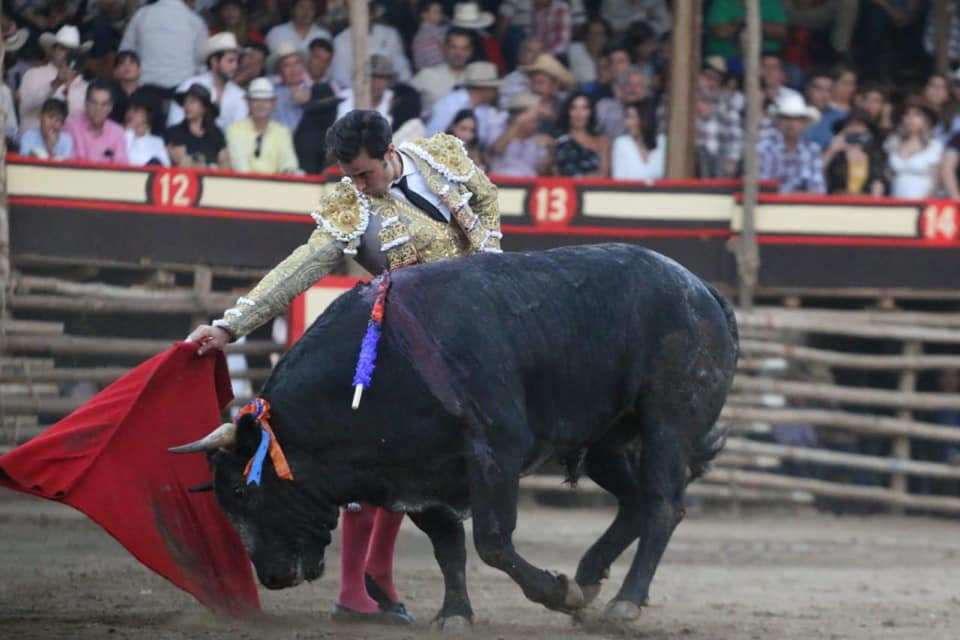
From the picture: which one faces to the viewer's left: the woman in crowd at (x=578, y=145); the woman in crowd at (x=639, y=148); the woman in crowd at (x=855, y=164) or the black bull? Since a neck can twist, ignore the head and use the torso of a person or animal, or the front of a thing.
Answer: the black bull

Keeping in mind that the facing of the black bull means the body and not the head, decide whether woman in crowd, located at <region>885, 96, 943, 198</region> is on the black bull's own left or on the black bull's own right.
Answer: on the black bull's own right

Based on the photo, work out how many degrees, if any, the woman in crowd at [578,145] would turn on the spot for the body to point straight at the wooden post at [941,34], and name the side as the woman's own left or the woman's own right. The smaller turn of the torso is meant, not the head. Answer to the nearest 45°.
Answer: approximately 135° to the woman's own left

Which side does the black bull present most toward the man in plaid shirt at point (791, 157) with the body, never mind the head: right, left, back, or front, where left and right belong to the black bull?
right

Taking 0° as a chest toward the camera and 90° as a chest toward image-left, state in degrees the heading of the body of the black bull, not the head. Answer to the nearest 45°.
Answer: approximately 90°

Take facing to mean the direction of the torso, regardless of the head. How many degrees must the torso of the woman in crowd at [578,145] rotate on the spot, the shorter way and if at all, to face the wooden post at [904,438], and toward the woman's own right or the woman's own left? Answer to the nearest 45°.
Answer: approximately 90° to the woman's own left

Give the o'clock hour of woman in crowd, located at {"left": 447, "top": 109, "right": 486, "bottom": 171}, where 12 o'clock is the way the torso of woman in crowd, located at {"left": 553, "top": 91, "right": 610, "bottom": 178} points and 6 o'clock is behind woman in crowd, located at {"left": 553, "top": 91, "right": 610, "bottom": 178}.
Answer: woman in crowd, located at {"left": 447, "top": 109, "right": 486, "bottom": 171} is roughly at 2 o'clock from woman in crowd, located at {"left": 553, "top": 91, "right": 610, "bottom": 178}.

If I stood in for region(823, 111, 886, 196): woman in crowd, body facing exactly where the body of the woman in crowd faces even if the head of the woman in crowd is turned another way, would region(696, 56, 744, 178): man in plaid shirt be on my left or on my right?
on my right

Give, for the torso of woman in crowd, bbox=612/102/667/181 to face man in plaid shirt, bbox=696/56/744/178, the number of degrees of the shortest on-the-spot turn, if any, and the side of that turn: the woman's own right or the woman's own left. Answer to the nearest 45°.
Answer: approximately 135° to the woman's own left
